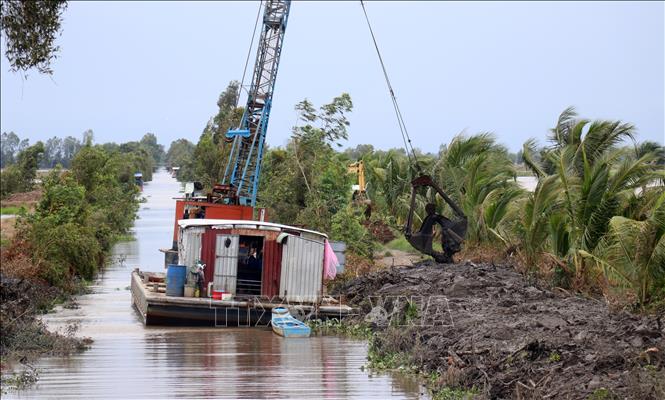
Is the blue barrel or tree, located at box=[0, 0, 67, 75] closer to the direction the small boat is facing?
the tree

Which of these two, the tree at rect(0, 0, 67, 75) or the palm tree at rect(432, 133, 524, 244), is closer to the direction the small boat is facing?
the tree
